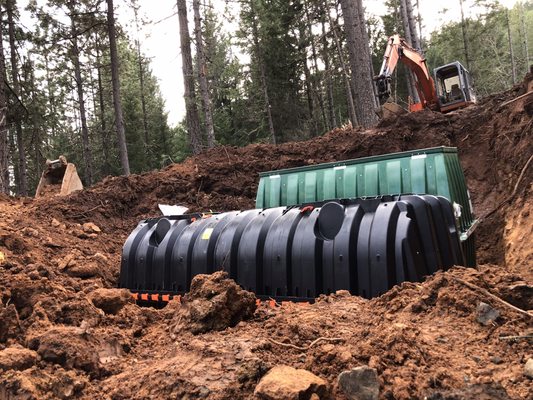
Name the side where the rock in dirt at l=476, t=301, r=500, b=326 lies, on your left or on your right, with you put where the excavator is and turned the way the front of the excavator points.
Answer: on your left

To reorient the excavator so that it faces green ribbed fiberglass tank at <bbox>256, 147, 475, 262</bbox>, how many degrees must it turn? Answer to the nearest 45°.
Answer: approximately 45° to its left

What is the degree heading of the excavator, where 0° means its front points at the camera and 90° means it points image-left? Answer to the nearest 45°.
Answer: approximately 45°

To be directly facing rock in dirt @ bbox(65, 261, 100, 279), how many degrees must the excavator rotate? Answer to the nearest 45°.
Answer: approximately 45° to its left

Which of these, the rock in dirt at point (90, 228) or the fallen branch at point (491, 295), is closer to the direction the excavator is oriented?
the rock in dirt

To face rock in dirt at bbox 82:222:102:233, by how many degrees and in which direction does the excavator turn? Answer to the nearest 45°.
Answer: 0° — it already faces it

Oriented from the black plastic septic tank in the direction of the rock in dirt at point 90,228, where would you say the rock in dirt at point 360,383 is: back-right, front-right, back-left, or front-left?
back-left

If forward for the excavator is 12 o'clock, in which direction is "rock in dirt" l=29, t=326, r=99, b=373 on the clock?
The rock in dirt is roughly at 11 o'clock from the excavator.
